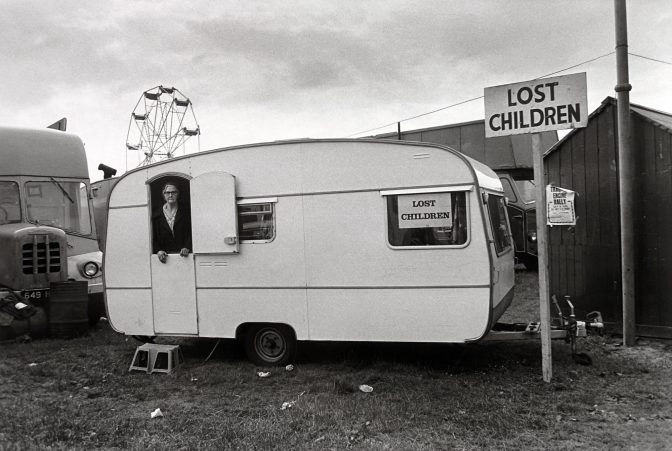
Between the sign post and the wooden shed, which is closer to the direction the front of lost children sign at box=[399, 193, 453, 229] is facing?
the sign post

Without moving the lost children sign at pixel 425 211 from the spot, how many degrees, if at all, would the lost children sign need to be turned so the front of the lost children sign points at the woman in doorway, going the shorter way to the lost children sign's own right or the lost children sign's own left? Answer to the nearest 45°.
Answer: approximately 90° to the lost children sign's own right

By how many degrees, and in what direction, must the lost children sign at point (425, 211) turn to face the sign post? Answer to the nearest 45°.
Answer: approximately 90° to its left

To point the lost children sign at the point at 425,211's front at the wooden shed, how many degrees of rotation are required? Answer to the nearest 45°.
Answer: approximately 135° to its left

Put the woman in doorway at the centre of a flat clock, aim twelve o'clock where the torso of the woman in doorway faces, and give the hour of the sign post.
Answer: The sign post is roughly at 10 o'clock from the woman in doorway.

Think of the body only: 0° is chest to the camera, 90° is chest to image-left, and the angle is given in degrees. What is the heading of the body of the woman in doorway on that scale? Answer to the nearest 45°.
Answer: approximately 0°

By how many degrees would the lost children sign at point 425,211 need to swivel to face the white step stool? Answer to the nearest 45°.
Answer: approximately 90° to its right

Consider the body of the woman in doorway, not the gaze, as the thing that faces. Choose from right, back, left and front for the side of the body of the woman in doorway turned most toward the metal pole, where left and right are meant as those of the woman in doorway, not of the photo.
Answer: left
